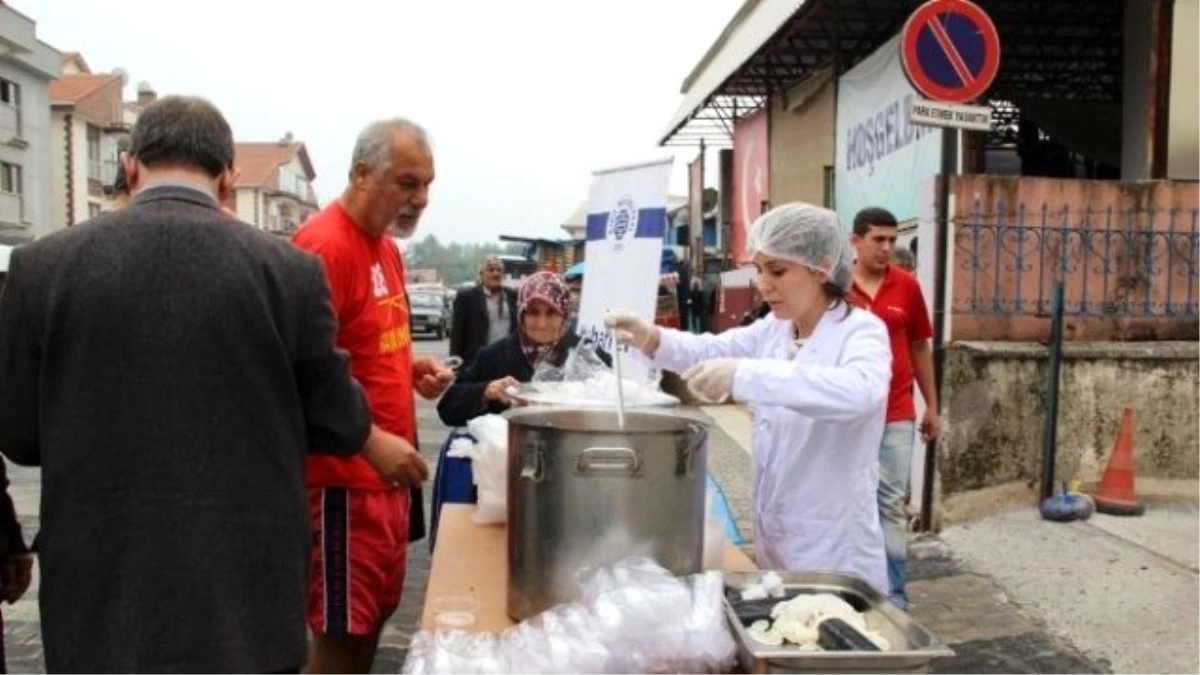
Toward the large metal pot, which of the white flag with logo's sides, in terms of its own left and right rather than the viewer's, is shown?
front

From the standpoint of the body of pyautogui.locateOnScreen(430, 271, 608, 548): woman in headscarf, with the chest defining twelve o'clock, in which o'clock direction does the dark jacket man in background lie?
The dark jacket man in background is roughly at 6 o'clock from the woman in headscarf.

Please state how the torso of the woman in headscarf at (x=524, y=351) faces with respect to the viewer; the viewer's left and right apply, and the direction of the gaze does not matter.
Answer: facing the viewer

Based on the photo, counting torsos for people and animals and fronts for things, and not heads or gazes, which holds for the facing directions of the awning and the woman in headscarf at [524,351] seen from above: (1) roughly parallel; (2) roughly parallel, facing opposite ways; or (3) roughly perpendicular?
roughly perpendicular

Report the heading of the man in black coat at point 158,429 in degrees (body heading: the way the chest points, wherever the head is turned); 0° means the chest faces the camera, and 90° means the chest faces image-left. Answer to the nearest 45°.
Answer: approximately 180°

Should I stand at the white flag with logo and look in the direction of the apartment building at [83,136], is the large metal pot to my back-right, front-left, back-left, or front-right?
back-left

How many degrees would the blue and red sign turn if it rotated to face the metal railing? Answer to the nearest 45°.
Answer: approximately 135° to its left

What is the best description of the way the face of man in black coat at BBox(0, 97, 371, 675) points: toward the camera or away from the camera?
away from the camera

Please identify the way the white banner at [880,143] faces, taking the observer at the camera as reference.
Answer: facing the viewer and to the left of the viewer

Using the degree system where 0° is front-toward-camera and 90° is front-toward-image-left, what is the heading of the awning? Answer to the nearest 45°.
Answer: approximately 90°

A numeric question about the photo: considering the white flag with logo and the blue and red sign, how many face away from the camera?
0

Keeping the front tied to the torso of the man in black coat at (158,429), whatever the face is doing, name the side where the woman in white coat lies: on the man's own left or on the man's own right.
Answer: on the man's own right
